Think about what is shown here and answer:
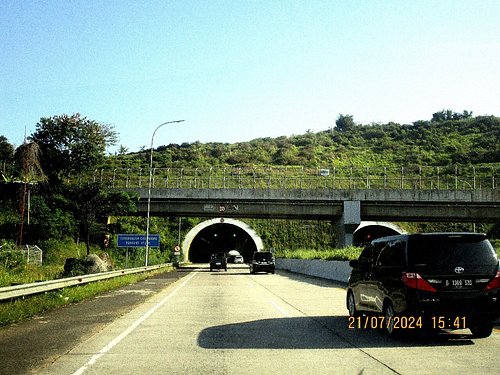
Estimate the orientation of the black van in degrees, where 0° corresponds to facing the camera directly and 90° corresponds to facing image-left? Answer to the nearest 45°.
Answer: approximately 135°

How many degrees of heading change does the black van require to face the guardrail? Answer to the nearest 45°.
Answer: approximately 45° to its left

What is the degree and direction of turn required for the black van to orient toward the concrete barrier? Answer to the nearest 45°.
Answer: approximately 45° to its right
